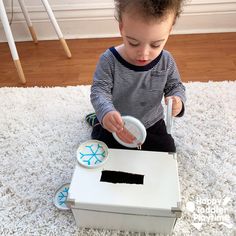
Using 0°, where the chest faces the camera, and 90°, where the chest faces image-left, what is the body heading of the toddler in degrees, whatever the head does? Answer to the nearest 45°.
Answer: approximately 0°
